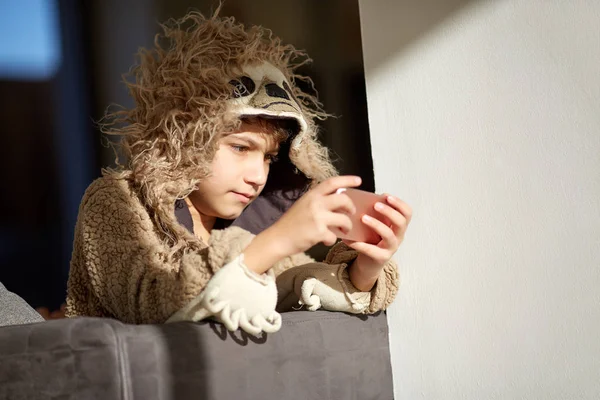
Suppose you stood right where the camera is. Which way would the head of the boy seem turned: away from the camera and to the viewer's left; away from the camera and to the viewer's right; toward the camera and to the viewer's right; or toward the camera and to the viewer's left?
toward the camera and to the viewer's right

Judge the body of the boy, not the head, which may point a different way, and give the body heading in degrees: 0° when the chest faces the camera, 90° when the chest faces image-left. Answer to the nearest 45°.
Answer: approximately 315°
